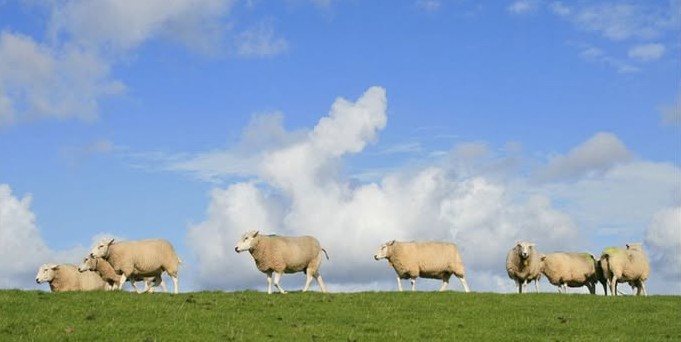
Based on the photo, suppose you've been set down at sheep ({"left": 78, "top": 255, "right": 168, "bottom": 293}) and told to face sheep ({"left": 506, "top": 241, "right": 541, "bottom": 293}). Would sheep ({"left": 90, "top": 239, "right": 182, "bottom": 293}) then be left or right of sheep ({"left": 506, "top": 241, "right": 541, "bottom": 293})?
right

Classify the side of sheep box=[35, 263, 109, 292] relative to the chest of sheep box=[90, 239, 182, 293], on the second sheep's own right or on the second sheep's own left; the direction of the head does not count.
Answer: on the second sheep's own right

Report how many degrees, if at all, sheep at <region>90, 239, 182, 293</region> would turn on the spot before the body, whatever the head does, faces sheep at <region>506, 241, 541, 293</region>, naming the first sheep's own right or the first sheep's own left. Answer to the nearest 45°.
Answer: approximately 180°

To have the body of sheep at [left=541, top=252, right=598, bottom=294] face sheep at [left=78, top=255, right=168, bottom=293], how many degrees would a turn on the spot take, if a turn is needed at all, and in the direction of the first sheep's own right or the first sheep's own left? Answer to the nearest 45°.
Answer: approximately 45° to the first sheep's own left

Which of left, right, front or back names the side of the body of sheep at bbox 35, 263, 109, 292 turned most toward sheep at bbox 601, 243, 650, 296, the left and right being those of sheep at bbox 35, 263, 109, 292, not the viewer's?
back

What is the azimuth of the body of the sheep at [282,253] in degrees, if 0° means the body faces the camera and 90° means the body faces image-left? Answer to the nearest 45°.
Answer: approximately 90°

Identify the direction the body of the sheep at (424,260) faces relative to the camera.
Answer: to the viewer's left

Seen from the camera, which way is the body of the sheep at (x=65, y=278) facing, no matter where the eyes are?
to the viewer's left

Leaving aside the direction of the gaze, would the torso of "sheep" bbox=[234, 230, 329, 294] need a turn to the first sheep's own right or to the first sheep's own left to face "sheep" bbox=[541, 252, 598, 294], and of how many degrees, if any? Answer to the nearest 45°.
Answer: approximately 135° to the first sheep's own right

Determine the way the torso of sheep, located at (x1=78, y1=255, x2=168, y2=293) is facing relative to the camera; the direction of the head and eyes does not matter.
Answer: to the viewer's left

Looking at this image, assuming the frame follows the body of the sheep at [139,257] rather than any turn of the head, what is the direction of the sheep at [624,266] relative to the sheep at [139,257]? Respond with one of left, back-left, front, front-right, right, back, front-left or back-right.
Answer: back

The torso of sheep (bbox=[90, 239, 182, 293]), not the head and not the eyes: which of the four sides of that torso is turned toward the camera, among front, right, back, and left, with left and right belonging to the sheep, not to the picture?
left

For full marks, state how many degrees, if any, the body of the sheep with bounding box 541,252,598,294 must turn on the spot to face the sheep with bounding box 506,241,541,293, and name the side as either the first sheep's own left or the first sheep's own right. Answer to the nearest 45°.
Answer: approximately 45° to the first sheep's own left
